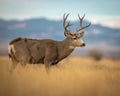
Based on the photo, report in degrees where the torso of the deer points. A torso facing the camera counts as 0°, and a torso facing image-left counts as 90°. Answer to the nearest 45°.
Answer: approximately 270°
